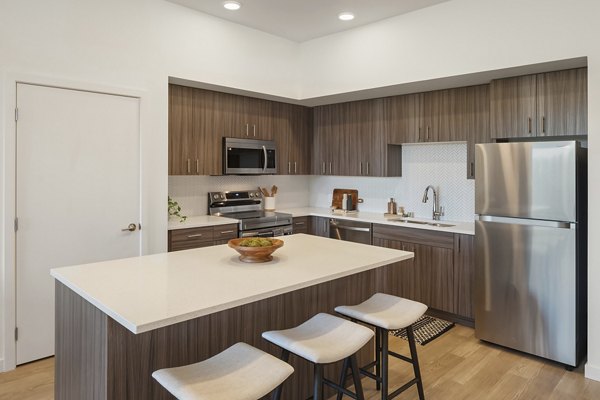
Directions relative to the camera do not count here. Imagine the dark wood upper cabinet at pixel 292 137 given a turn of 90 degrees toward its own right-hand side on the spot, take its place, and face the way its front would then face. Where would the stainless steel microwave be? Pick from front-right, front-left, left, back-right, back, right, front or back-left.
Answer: front

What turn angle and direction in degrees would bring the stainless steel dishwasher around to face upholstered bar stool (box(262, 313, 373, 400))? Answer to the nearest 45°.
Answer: approximately 45° to its left

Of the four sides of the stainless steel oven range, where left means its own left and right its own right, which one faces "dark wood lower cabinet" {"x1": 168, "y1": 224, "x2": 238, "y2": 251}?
right

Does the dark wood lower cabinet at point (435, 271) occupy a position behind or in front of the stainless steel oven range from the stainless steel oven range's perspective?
in front

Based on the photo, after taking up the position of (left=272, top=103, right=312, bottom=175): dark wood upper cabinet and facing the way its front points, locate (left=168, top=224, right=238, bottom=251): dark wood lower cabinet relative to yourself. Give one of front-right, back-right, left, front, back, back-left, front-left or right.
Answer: right

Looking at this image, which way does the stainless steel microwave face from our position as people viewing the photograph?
facing the viewer and to the right of the viewer

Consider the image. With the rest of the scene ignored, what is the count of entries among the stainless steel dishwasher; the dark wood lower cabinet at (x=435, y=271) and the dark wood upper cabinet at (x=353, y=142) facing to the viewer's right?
0

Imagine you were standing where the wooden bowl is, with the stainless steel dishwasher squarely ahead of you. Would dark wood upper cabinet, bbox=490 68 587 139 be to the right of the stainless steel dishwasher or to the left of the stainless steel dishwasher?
right

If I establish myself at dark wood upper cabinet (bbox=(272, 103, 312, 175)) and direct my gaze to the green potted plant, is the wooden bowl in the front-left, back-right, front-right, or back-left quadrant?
front-left

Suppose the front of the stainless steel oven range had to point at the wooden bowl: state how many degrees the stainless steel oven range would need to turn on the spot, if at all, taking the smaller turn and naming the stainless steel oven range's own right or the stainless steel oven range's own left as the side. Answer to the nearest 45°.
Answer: approximately 45° to the stainless steel oven range's own right

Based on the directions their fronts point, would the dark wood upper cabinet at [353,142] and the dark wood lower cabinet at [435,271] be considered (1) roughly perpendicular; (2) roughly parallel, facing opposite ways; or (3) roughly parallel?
roughly parallel

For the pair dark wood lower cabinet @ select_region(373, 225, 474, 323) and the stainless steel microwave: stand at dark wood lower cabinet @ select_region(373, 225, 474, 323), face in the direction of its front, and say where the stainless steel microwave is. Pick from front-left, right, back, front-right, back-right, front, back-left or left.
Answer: front-right

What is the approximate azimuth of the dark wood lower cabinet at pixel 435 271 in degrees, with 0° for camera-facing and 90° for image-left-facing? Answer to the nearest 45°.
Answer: approximately 45°
